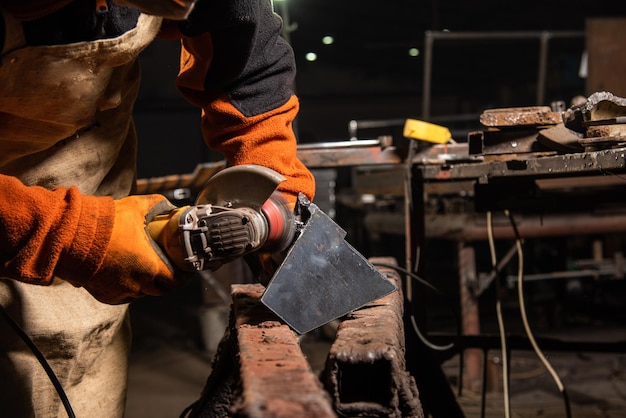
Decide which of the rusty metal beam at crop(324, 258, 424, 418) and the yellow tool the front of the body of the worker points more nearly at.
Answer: the rusty metal beam

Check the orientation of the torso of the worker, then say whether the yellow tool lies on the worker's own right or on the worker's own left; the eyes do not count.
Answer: on the worker's own left

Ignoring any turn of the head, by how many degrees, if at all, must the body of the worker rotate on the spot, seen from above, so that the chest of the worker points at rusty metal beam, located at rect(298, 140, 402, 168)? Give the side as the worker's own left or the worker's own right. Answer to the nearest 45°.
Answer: approximately 90° to the worker's own left

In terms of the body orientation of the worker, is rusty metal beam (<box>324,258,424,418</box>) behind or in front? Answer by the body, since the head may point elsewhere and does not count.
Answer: in front
